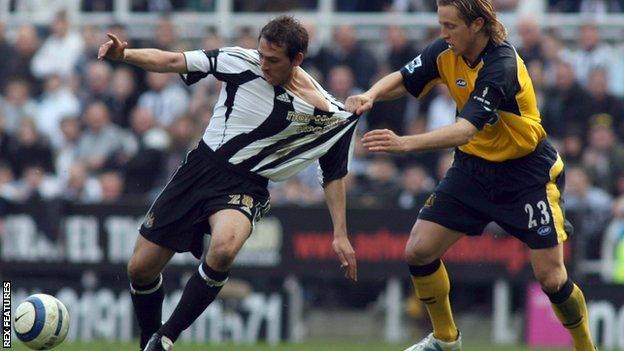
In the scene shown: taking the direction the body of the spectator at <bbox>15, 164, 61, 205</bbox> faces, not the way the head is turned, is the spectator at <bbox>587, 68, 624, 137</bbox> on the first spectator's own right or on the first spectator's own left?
on the first spectator's own left

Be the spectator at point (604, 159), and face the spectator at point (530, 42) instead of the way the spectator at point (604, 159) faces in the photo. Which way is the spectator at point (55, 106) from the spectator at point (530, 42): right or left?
left

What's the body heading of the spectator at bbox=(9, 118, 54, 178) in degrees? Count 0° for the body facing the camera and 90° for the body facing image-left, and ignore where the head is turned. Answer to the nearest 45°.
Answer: approximately 0°

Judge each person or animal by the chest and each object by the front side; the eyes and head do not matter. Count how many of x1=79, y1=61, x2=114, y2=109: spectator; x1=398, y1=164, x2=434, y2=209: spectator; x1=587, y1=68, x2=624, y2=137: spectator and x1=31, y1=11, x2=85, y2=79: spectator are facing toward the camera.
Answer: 4

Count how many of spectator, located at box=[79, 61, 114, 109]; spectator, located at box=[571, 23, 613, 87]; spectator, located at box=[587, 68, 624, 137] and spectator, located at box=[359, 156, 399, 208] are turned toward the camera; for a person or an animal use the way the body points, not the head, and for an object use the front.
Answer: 4

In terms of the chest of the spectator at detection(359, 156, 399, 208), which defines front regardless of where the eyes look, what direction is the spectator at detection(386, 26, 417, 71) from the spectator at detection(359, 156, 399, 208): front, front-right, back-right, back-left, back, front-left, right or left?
back

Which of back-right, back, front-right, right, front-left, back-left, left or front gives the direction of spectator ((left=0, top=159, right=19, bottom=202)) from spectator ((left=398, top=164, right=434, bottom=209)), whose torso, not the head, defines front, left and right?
right

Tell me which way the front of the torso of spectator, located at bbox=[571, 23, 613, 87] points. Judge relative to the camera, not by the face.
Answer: toward the camera

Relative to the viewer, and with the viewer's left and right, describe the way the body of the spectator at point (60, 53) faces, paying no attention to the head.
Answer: facing the viewer

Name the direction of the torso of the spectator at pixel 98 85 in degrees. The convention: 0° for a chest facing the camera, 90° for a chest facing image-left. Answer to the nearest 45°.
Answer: approximately 0°

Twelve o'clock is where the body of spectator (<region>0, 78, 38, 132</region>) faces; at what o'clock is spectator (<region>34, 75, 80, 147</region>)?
spectator (<region>34, 75, 80, 147</region>) is roughly at 10 o'clock from spectator (<region>0, 78, 38, 132</region>).

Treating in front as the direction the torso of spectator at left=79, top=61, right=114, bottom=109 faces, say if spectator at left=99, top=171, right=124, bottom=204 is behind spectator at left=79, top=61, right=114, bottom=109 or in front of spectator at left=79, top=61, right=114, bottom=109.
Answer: in front

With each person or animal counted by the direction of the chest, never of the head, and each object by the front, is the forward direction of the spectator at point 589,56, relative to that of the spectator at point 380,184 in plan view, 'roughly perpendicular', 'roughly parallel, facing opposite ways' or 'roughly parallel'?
roughly parallel
